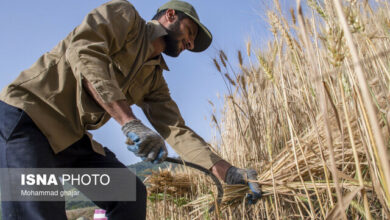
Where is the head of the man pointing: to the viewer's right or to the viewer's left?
to the viewer's right

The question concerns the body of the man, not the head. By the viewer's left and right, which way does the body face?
facing to the right of the viewer
